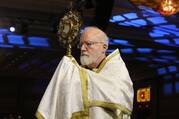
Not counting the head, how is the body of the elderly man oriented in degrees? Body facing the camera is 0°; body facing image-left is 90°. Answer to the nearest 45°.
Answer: approximately 45°
